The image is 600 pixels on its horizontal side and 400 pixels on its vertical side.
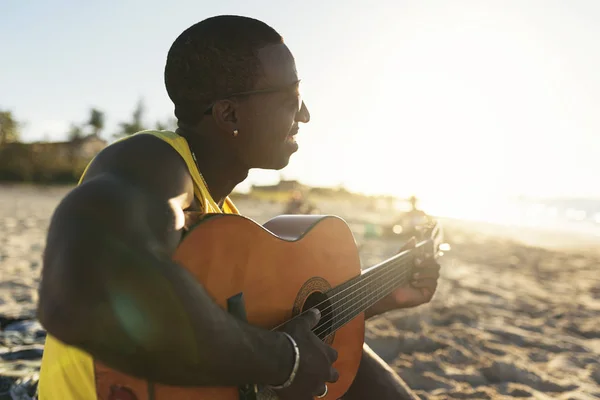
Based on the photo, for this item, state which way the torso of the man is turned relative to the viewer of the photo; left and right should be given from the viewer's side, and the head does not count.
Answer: facing to the right of the viewer

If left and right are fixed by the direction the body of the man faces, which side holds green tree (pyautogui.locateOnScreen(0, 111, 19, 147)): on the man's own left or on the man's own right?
on the man's own left

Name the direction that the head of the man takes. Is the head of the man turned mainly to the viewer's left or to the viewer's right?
to the viewer's right
